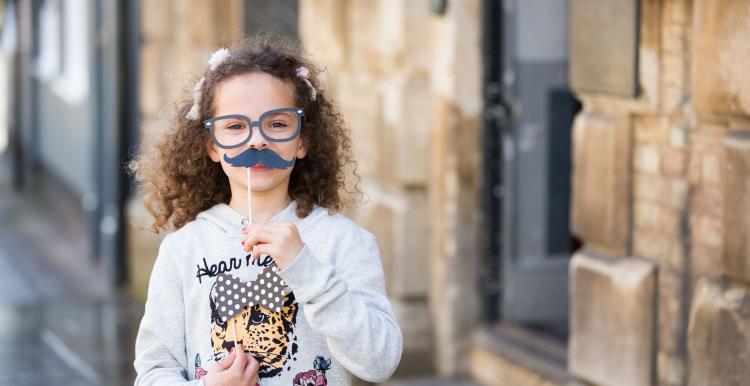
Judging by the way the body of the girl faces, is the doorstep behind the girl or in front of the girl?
behind

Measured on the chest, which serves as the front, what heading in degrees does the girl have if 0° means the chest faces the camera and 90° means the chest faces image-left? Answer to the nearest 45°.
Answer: approximately 0°
